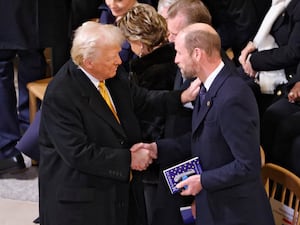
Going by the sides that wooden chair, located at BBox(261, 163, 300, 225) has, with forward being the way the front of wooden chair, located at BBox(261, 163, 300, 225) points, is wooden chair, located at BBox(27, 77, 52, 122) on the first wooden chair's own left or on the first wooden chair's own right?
on the first wooden chair's own right

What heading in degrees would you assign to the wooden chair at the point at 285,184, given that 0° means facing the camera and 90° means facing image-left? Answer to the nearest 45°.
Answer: approximately 45°
